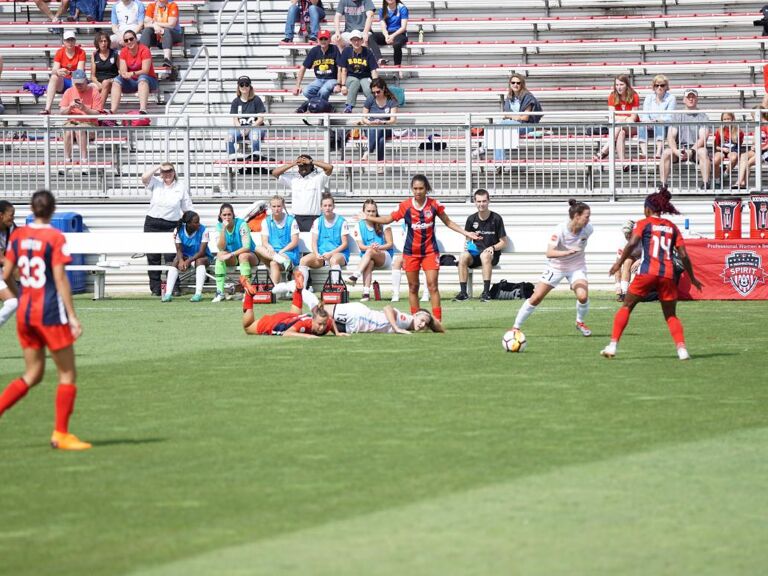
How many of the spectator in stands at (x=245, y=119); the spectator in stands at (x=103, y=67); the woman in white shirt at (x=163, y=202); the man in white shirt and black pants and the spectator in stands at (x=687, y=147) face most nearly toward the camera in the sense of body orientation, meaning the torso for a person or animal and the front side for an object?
5

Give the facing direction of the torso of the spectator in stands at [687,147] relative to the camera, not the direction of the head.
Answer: toward the camera

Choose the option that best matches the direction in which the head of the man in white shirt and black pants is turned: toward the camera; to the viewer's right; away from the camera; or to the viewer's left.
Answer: toward the camera

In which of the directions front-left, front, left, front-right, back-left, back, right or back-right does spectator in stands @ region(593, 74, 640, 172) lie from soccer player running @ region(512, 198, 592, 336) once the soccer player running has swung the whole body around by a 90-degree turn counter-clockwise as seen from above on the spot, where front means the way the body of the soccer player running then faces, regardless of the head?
front-left

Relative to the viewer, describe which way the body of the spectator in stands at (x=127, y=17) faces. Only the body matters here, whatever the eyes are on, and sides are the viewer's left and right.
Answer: facing the viewer

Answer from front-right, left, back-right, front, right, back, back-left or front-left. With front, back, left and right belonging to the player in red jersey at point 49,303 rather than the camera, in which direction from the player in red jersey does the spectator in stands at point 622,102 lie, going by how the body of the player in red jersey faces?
front

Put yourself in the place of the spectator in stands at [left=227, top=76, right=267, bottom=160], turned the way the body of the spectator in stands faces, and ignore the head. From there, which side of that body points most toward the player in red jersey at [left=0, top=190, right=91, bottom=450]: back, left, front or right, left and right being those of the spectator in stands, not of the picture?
front

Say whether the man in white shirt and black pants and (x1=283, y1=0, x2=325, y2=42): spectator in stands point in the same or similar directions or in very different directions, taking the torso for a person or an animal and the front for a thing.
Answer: same or similar directions

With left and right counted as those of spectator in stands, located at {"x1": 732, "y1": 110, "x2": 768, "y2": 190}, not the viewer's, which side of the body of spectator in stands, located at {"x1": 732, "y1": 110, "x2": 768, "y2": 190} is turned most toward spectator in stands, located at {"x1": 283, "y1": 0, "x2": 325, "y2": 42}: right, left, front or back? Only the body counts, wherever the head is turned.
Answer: right

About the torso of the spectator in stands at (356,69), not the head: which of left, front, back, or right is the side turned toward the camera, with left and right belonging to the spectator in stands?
front

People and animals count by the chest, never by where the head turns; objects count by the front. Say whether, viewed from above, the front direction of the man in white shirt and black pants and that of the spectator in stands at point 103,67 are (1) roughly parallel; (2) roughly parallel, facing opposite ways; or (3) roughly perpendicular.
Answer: roughly parallel

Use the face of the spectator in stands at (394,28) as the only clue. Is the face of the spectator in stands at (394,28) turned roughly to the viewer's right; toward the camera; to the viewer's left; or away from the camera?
toward the camera

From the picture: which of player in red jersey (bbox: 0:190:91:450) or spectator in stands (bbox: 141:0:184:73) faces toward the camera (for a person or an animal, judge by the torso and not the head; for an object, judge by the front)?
the spectator in stands

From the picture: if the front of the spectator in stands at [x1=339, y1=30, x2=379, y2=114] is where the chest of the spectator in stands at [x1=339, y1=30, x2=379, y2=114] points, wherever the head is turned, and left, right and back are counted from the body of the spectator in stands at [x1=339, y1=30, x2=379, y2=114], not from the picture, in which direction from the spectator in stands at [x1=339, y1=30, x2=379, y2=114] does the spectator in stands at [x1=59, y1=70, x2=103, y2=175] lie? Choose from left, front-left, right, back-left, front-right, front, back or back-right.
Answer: right

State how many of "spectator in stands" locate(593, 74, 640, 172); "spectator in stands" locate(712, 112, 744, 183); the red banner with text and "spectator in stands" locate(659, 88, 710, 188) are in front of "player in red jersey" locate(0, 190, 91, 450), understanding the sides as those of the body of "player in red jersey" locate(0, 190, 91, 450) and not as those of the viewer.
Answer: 4

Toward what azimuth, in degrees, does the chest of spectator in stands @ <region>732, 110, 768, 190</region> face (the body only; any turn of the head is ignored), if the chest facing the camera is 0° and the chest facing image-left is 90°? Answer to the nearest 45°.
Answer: approximately 45°

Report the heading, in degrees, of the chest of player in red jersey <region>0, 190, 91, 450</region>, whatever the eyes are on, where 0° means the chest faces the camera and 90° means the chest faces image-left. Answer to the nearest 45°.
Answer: approximately 225°

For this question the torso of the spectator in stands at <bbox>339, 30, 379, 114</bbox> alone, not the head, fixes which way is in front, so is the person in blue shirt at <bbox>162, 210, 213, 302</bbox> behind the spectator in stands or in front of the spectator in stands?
in front
